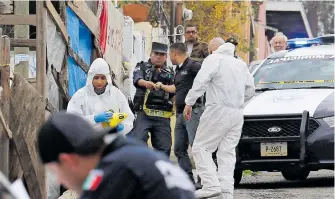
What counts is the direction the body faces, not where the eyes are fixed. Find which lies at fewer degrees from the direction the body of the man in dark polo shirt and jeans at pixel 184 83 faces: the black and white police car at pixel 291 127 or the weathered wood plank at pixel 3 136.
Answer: the weathered wood plank

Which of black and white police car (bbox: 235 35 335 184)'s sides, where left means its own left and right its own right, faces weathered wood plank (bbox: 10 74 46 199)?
front

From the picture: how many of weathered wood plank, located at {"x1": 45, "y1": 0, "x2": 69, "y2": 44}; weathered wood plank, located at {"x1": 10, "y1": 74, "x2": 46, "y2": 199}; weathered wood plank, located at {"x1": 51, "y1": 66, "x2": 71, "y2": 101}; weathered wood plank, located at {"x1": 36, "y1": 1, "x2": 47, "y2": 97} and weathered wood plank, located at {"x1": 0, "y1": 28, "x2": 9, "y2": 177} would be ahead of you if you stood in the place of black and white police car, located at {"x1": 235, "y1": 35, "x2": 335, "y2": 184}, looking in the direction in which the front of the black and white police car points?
5

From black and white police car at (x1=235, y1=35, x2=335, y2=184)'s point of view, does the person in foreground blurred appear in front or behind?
in front

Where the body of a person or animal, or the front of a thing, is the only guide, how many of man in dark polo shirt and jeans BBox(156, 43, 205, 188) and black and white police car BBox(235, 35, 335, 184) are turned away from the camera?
0

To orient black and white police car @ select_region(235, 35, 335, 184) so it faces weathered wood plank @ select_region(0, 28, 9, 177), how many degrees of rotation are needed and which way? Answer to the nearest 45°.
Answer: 0° — it already faces it

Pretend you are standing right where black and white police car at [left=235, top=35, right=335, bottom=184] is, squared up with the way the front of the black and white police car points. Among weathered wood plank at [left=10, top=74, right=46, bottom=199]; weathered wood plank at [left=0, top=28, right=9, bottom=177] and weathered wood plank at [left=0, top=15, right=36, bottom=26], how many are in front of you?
3

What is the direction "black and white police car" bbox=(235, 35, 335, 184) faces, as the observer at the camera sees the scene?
facing the viewer and to the left of the viewer
